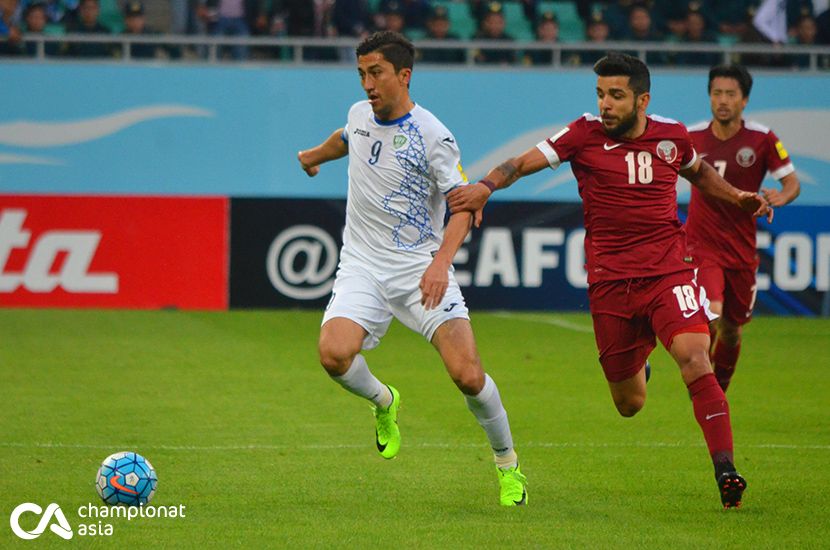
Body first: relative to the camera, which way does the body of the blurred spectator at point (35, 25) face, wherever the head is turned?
toward the camera

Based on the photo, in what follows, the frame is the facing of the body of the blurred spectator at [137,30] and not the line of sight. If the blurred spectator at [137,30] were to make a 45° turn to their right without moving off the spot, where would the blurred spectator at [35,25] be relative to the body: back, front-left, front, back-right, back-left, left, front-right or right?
front-right

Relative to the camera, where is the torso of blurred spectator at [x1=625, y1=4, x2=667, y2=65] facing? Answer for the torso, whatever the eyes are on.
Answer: toward the camera

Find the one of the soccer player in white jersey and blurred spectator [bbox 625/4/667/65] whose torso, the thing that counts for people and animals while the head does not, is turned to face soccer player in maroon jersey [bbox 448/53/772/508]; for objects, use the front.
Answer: the blurred spectator

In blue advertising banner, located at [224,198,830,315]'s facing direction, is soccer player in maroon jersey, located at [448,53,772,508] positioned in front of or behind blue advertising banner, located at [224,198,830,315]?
in front

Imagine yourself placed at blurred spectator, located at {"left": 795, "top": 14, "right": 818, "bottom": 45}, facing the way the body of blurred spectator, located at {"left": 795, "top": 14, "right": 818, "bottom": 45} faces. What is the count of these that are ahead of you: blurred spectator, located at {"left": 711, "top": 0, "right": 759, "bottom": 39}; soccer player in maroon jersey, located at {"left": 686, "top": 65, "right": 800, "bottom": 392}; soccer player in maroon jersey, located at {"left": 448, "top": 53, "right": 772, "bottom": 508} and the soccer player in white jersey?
3

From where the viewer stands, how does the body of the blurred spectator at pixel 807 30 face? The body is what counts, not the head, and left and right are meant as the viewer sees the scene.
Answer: facing the viewer

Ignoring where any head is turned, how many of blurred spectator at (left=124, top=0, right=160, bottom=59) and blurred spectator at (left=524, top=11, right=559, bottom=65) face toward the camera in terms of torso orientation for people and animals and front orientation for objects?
2
